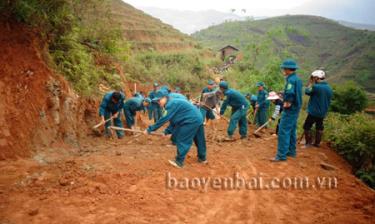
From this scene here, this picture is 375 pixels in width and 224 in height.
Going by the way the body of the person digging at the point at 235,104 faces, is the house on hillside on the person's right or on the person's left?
on the person's right

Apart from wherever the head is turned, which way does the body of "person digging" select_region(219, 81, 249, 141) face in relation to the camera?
to the viewer's left

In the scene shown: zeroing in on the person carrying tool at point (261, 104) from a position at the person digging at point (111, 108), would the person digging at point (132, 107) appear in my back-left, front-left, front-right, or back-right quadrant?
front-left

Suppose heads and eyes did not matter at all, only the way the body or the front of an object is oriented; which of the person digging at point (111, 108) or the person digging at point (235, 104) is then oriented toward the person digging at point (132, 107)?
the person digging at point (235, 104)

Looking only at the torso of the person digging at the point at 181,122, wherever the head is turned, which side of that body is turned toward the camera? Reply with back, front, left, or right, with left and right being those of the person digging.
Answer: left
